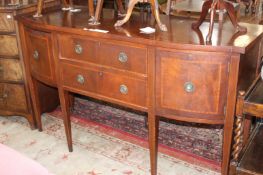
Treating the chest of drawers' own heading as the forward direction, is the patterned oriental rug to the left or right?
on its left

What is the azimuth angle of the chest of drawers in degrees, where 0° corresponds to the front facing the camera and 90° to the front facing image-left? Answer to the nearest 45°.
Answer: approximately 0°

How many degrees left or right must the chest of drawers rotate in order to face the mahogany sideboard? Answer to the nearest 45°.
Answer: approximately 45° to its left

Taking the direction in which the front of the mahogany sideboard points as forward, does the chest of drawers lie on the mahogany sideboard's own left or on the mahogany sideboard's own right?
on the mahogany sideboard's own right
